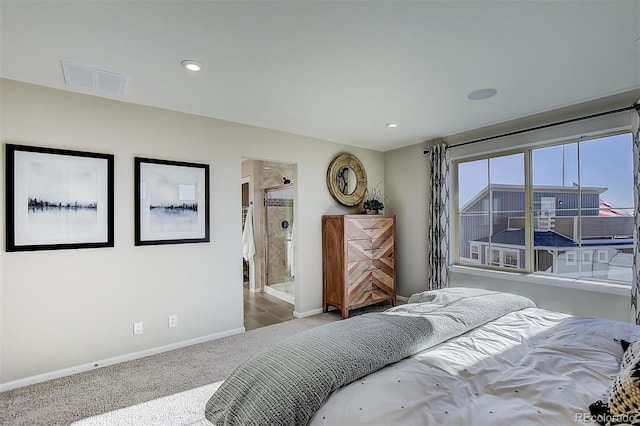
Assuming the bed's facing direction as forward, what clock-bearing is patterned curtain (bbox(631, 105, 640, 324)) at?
The patterned curtain is roughly at 3 o'clock from the bed.

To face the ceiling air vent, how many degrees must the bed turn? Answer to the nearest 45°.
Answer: approximately 45° to its left

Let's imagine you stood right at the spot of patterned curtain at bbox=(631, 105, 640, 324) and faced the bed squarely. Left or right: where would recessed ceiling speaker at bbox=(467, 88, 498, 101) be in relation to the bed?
right

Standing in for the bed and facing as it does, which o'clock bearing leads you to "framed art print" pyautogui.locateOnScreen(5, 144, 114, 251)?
The framed art print is roughly at 11 o'clock from the bed.

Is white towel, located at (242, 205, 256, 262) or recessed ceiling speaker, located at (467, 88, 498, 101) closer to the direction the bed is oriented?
the white towel

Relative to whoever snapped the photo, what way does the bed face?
facing away from the viewer and to the left of the viewer

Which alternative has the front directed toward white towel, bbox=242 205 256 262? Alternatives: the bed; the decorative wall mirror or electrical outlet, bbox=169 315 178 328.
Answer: the bed

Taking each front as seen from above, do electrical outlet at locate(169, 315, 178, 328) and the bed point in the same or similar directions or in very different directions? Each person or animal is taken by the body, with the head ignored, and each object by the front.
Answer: very different directions
